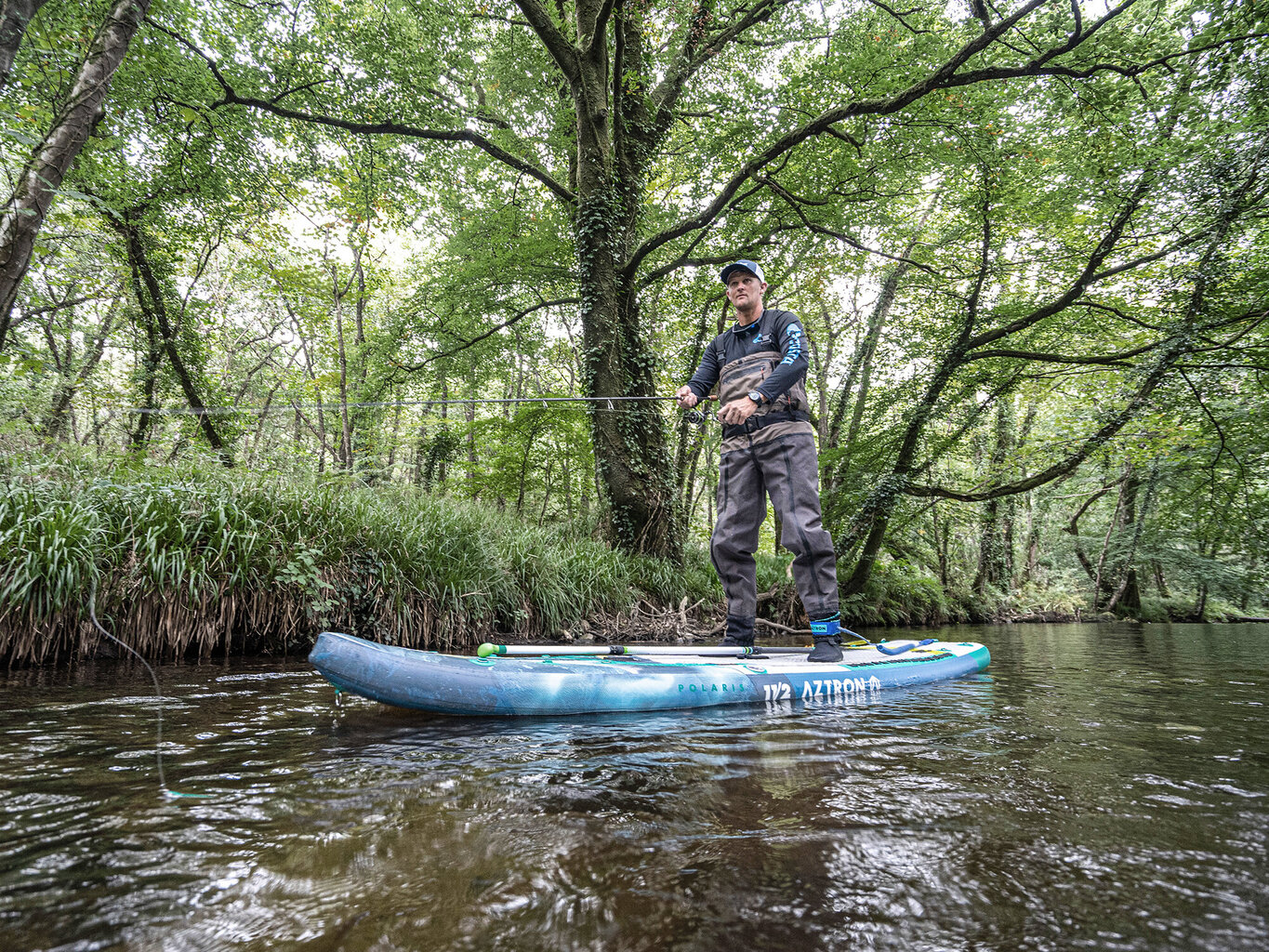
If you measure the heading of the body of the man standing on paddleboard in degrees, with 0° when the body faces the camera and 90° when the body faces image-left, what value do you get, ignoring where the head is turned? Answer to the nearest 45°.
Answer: approximately 45°

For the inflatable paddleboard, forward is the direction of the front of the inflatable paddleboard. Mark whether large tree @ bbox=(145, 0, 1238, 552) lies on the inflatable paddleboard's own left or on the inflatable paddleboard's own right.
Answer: on the inflatable paddleboard's own right

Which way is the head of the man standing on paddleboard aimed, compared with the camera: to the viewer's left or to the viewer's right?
to the viewer's left

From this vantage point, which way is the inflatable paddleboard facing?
to the viewer's left
